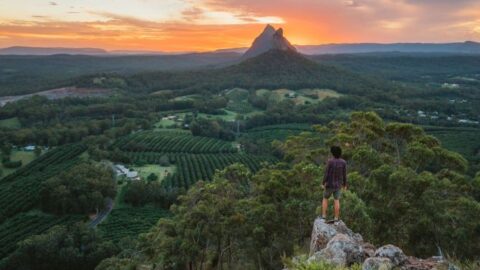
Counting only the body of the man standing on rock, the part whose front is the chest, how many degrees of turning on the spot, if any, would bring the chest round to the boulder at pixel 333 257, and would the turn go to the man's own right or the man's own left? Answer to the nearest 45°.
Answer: approximately 180°

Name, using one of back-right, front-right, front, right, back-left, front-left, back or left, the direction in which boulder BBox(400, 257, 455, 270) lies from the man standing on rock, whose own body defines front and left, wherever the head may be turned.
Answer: back-right

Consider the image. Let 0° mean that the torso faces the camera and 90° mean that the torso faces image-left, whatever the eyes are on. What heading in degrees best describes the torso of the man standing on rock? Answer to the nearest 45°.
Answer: approximately 180°

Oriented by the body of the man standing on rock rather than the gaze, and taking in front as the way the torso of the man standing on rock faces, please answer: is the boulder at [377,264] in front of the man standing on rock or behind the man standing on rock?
behind

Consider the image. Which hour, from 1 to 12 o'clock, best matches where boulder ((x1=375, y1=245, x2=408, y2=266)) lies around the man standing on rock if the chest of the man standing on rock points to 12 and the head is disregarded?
The boulder is roughly at 5 o'clock from the man standing on rock.
